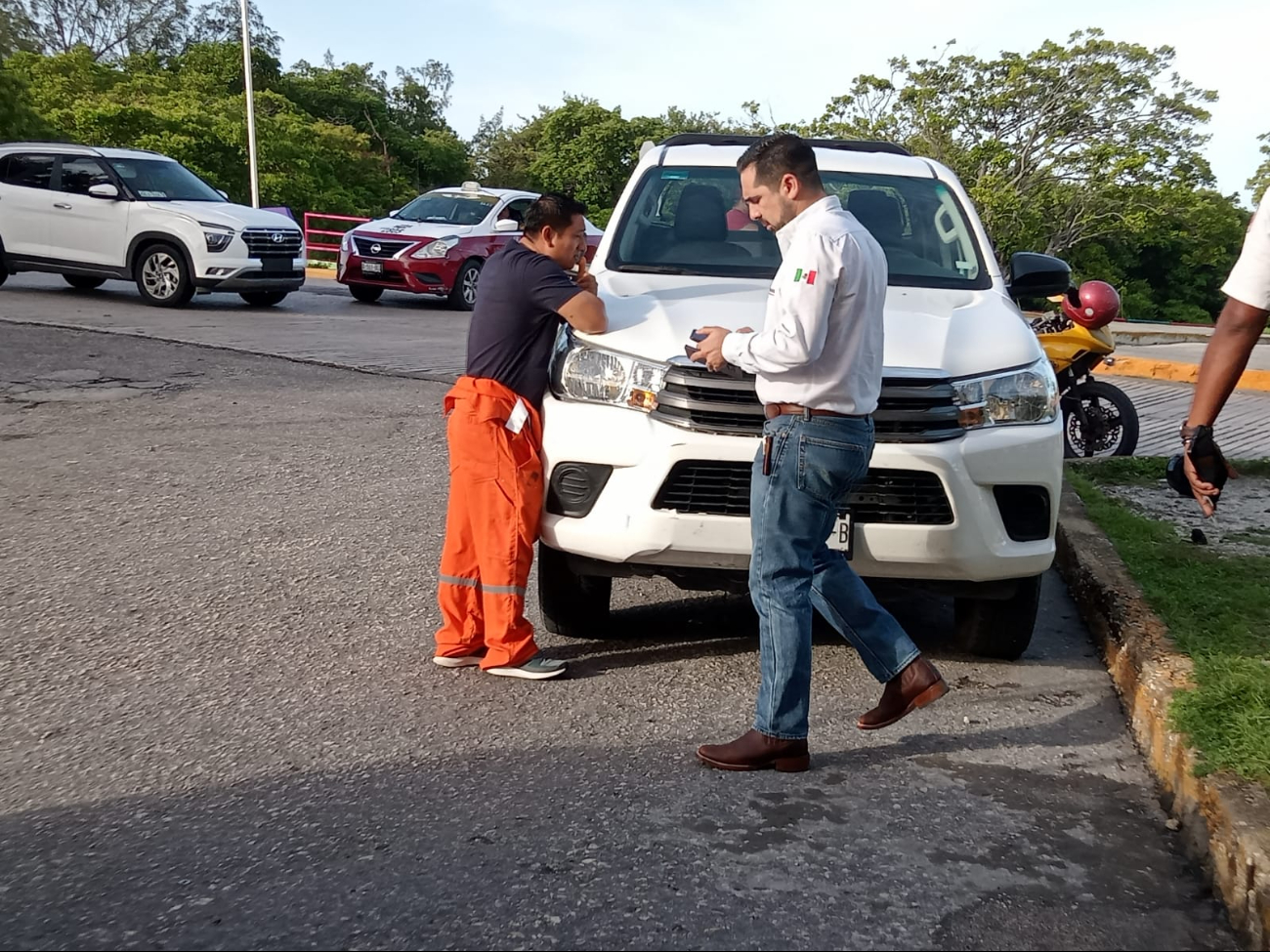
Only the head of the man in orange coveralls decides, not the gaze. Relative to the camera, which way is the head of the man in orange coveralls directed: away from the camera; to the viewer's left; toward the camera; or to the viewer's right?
to the viewer's right

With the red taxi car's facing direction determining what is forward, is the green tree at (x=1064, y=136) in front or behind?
behind

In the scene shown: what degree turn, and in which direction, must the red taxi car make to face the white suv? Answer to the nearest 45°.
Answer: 0° — it already faces it

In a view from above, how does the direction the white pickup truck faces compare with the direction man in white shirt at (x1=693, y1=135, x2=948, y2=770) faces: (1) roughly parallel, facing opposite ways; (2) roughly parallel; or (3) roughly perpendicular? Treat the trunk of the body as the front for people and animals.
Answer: roughly perpendicular

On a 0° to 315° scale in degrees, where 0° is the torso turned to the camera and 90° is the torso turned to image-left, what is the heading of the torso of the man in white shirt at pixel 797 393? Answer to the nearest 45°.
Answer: approximately 90°

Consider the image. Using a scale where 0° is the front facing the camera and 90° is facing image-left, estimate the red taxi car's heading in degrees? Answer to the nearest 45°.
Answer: approximately 45°

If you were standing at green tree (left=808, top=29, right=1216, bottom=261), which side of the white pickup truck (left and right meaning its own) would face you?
back

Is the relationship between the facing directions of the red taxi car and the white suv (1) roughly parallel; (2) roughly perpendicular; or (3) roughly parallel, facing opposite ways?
roughly perpendicular

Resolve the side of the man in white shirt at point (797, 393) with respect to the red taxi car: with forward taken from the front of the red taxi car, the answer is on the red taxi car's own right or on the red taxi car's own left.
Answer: on the red taxi car's own left

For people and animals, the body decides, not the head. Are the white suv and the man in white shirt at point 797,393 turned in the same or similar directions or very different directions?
very different directions

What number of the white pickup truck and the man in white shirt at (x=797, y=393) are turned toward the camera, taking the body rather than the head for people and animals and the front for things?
1
